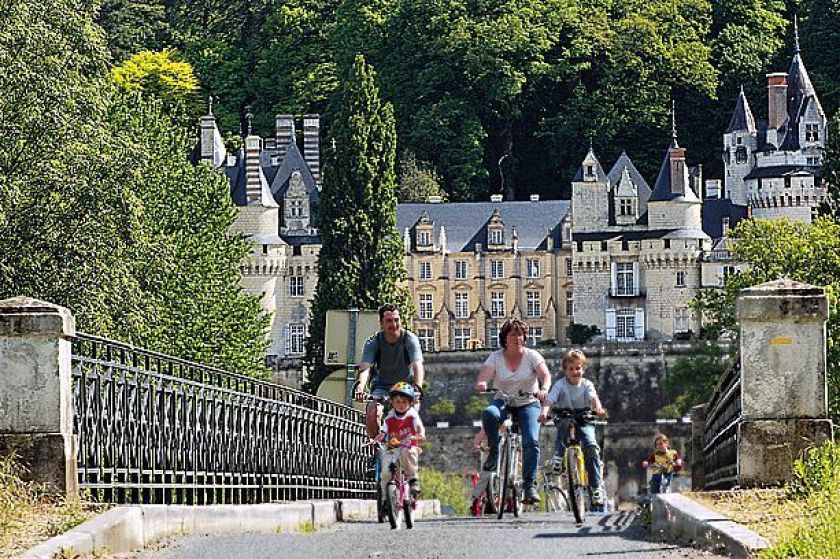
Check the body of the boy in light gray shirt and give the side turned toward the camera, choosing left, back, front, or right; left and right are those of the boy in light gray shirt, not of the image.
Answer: front

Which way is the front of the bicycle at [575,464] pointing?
toward the camera

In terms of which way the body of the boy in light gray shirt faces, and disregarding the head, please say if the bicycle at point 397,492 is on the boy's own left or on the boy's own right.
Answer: on the boy's own right

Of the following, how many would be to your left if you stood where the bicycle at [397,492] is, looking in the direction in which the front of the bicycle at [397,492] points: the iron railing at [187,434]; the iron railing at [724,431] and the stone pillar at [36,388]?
1

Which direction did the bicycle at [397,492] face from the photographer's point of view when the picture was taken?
facing the viewer

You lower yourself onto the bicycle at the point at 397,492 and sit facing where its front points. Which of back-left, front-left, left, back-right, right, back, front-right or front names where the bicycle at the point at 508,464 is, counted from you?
back-left
